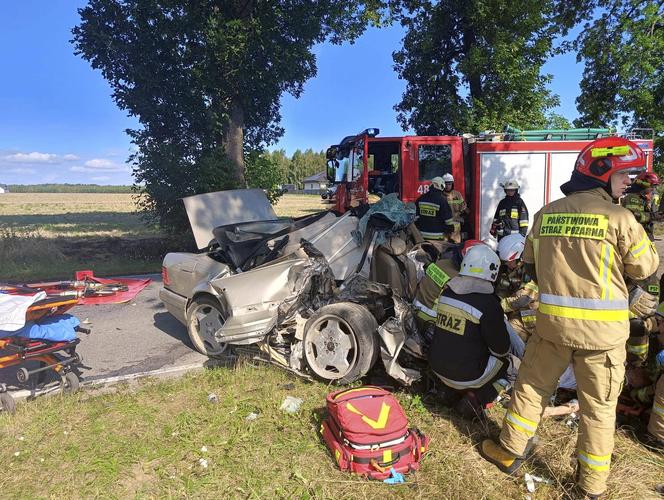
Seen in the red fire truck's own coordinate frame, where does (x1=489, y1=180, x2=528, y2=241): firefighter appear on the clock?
The firefighter is roughly at 8 o'clock from the red fire truck.

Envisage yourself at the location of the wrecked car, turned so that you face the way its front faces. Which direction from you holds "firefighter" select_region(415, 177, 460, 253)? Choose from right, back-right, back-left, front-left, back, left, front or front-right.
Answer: left

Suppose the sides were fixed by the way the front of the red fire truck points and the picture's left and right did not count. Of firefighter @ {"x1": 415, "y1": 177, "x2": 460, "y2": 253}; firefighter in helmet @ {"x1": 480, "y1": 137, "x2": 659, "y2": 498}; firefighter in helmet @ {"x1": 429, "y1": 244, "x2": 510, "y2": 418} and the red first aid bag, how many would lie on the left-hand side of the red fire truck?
4

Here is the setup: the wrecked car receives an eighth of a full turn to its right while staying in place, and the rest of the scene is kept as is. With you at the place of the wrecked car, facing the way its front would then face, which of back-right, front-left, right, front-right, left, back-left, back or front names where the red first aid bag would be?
front

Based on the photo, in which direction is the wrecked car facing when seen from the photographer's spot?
facing the viewer and to the right of the viewer

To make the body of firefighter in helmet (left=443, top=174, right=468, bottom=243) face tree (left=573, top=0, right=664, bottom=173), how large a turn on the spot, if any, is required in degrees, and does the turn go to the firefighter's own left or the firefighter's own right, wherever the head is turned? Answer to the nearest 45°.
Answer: approximately 180°

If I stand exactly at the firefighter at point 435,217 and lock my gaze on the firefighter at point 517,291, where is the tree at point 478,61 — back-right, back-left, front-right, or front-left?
back-left

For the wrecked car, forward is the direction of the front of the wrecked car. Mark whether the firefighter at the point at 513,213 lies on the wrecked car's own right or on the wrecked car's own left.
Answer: on the wrecked car's own left

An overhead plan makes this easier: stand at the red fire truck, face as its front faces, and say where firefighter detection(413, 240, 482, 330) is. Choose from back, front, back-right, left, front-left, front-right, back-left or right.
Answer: left

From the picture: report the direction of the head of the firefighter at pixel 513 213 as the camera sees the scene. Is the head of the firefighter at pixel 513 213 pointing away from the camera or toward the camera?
toward the camera

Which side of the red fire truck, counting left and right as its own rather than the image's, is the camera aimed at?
left

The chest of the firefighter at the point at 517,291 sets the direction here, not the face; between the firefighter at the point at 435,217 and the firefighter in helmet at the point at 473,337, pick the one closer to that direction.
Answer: the firefighter in helmet

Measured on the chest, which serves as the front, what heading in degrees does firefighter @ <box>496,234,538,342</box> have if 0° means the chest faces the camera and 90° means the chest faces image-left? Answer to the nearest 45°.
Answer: approximately 45°

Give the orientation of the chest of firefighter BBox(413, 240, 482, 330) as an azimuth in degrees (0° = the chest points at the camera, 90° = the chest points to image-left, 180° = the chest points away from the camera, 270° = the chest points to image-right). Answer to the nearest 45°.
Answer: approximately 225°

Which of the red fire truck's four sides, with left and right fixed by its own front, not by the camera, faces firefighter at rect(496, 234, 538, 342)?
left
